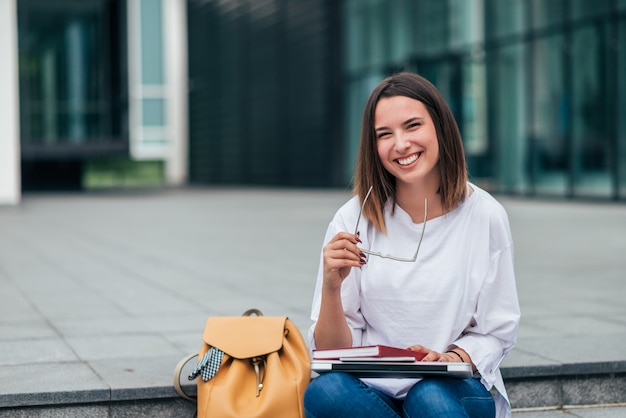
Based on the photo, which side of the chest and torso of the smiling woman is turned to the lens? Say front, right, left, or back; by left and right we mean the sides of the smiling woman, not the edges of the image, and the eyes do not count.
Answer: front
